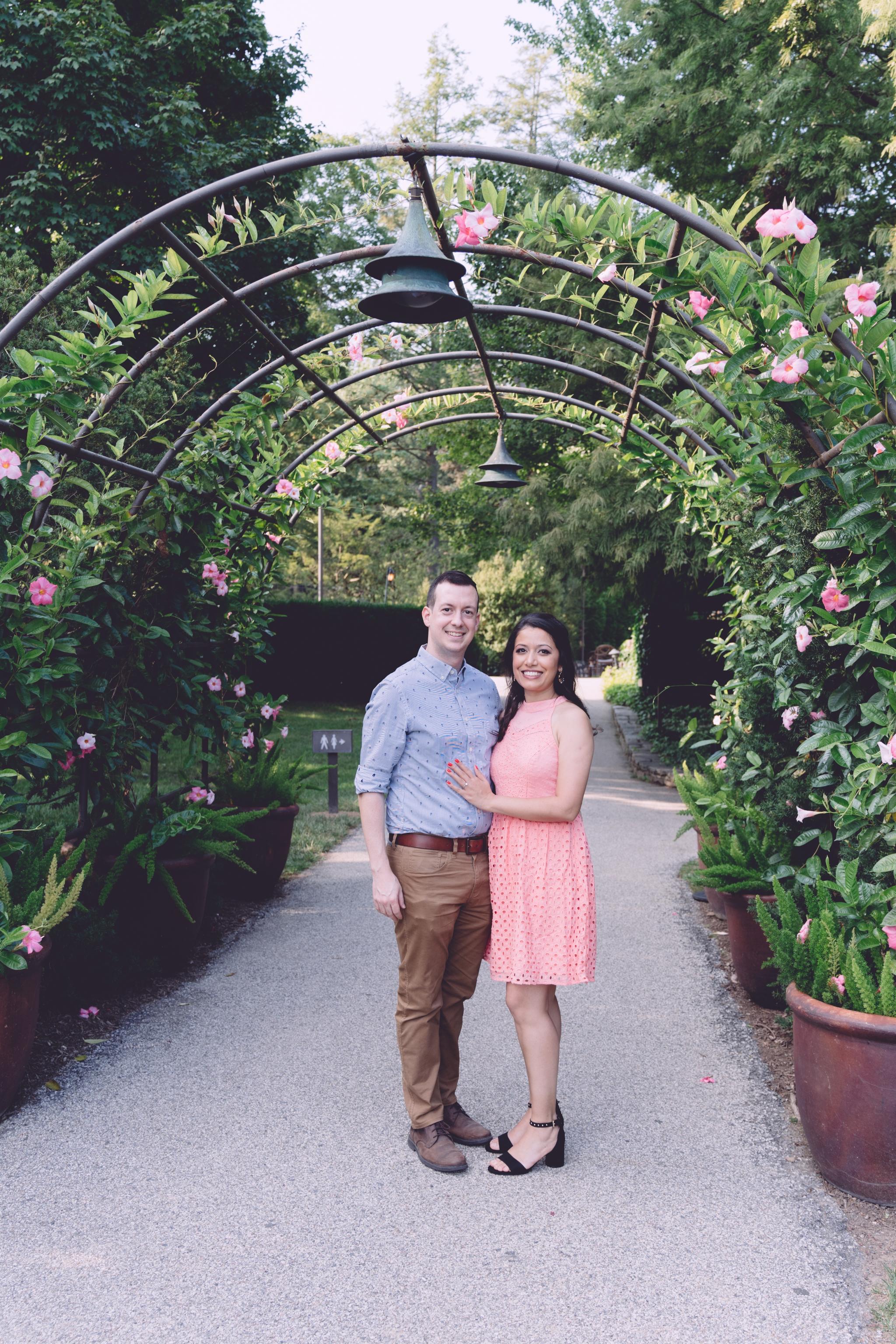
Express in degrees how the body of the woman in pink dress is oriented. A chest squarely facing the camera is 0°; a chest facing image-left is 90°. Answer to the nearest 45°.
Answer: approximately 45°

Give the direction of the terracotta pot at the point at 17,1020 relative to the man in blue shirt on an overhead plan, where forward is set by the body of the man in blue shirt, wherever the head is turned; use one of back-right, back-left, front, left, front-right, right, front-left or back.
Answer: back-right

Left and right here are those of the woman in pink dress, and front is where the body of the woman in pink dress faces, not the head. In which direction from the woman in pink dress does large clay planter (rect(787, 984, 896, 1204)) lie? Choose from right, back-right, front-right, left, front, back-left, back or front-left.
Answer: back-left

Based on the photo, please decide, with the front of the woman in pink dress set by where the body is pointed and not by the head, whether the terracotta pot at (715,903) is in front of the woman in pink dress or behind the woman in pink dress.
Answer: behind

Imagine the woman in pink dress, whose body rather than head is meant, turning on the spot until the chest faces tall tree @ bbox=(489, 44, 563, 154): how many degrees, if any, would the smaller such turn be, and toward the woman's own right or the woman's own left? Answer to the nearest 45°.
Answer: approximately 135° to the woman's own right

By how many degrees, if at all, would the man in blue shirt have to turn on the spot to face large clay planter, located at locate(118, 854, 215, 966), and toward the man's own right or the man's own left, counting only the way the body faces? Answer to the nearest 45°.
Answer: approximately 180°

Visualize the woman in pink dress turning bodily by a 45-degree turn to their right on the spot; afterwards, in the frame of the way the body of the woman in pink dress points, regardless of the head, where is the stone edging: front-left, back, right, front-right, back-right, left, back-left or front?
right

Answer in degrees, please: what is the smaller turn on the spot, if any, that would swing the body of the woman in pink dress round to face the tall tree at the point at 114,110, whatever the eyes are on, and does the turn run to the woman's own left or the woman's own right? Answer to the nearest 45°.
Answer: approximately 90° to the woman's own right

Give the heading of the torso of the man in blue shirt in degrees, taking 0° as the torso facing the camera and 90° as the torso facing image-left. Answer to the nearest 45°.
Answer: approximately 315°
